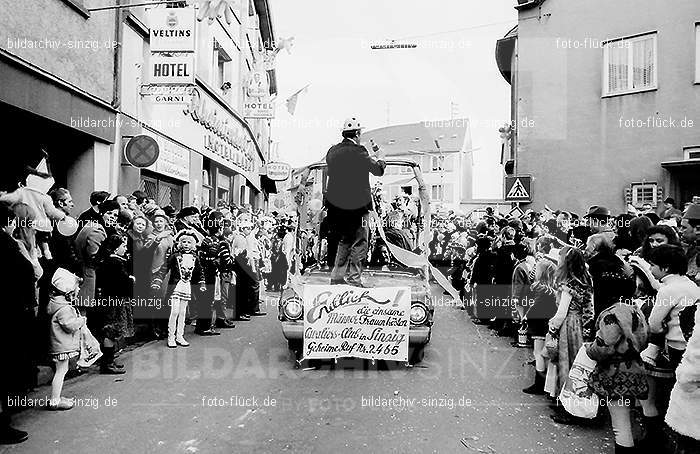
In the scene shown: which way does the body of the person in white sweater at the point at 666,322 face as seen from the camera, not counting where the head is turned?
to the viewer's left

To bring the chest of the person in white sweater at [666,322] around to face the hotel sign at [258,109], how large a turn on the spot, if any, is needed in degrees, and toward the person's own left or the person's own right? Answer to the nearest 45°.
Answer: approximately 45° to the person's own right

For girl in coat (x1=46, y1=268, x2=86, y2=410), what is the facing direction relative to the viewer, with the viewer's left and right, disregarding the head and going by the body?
facing to the right of the viewer

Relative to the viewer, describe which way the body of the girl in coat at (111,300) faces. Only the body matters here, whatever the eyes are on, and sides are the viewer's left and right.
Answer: facing to the right of the viewer

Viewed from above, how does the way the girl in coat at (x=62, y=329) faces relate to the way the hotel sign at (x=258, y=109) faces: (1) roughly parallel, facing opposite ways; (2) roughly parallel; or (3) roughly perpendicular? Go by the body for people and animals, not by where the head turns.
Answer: roughly perpendicular

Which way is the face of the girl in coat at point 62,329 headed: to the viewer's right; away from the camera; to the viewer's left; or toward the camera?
to the viewer's right

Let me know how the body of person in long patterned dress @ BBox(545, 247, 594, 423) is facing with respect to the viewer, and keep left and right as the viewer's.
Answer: facing away from the viewer and to the left of the viewer
